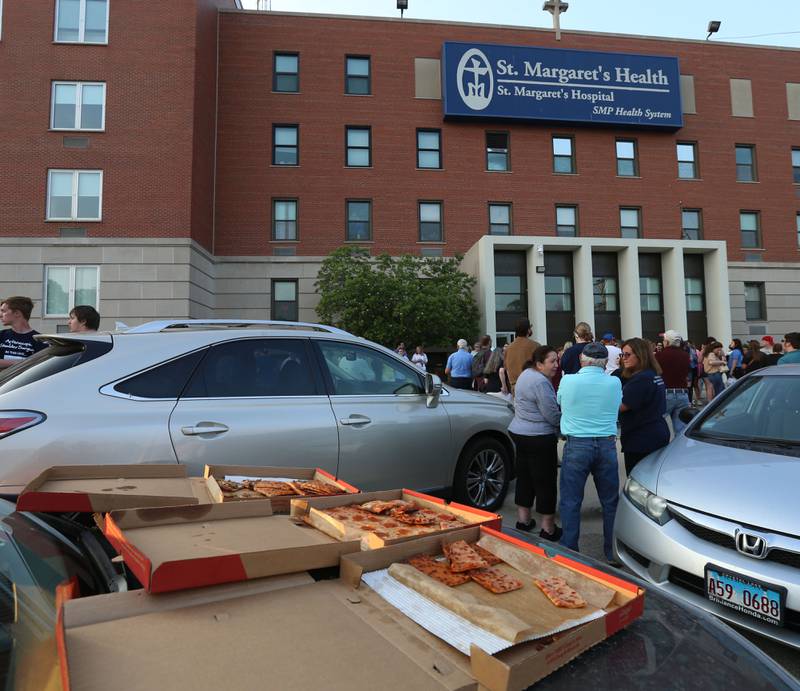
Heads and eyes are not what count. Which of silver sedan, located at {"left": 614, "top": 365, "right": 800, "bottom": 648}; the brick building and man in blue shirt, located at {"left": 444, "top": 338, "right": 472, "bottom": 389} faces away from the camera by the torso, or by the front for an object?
the man in blue shirt

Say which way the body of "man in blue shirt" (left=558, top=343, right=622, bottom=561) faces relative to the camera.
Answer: away from the camera

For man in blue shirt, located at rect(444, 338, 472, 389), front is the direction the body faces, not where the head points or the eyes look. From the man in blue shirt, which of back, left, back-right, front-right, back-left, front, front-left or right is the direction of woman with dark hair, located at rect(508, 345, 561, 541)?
back

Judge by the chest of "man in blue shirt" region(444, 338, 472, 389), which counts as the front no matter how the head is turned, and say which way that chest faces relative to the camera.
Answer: away from the camera

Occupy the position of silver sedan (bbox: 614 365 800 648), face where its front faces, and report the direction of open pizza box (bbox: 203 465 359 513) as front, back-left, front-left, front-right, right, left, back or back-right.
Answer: front

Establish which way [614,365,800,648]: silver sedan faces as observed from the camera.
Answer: facing the viewer and to the left of the viewer

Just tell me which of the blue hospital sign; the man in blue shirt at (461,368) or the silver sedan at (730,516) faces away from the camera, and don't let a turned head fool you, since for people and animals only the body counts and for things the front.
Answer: the man in blue shirt

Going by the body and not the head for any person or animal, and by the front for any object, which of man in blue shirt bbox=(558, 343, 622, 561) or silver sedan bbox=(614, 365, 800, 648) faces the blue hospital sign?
the man in blue shirt

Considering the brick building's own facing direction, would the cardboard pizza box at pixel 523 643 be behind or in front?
in front

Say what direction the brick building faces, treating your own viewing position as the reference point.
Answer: facing the viewer

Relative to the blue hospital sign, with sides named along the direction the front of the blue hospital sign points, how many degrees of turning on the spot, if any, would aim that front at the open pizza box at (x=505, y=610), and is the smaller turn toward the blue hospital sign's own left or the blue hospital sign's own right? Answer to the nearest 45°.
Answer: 0° — it already faces it

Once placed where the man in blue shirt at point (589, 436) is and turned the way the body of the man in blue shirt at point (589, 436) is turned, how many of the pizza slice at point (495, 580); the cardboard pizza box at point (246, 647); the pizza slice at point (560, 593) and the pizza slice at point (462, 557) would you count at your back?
4
